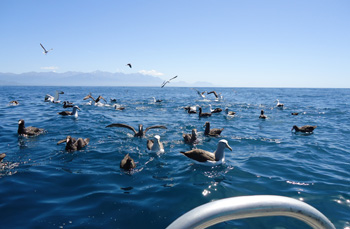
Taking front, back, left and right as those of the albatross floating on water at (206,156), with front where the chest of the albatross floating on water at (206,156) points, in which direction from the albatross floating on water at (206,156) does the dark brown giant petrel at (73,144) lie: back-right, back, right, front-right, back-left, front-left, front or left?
back

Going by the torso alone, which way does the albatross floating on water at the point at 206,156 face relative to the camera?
to the viewer's right
